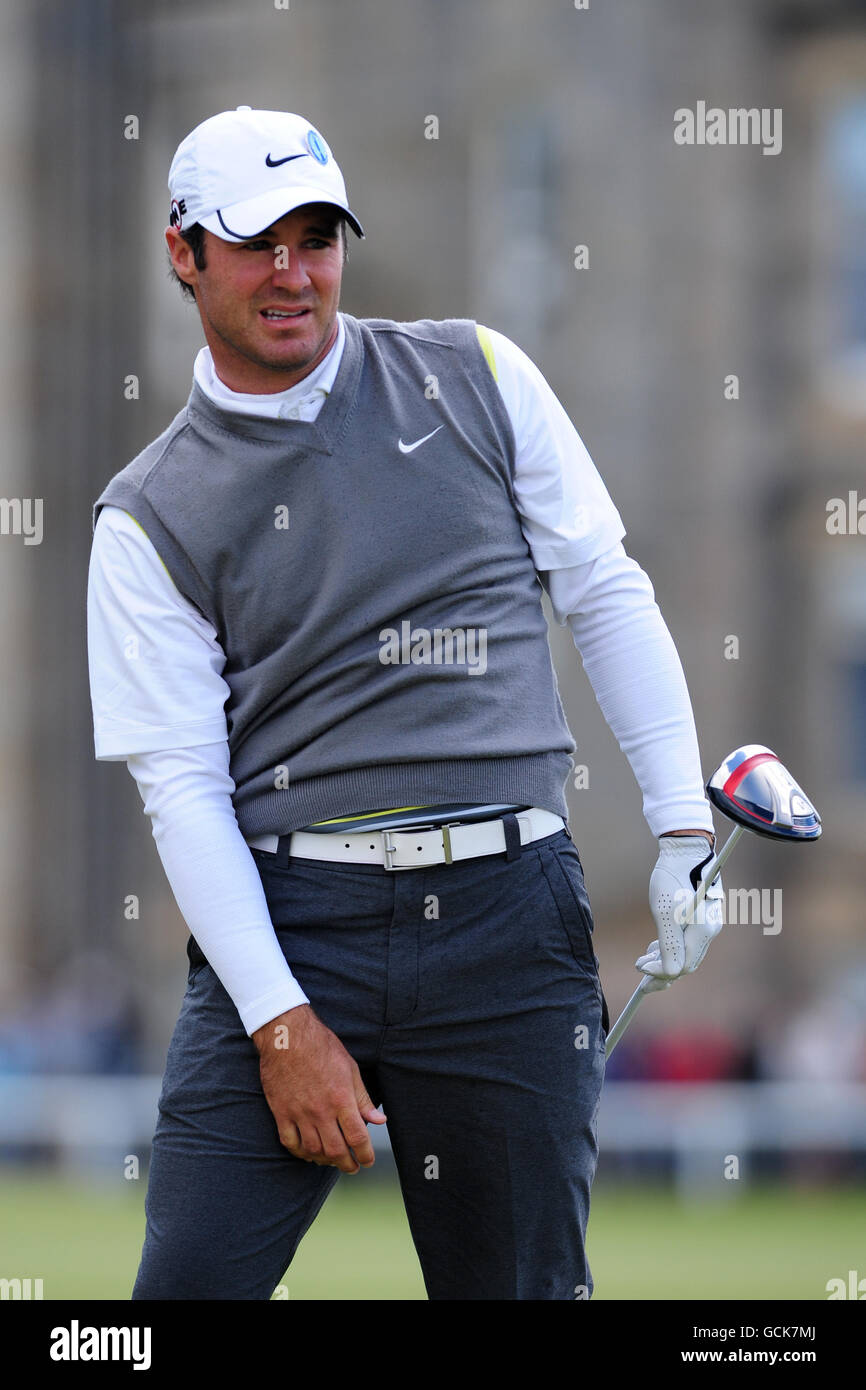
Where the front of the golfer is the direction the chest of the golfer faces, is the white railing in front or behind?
behind

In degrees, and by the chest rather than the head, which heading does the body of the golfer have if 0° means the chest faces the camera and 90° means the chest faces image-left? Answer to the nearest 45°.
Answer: approximately 0°
